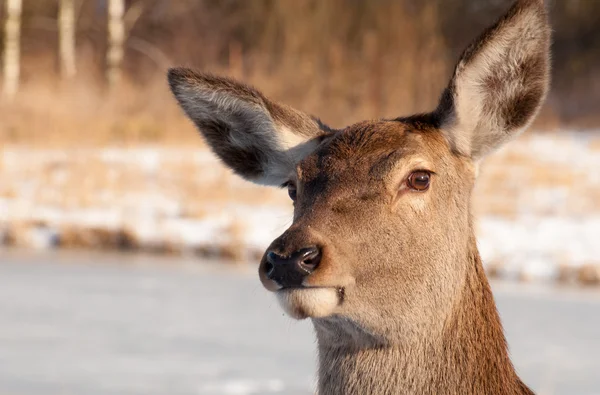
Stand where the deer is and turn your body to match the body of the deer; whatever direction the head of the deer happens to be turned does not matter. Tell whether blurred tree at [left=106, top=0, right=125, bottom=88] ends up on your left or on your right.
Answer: on your right

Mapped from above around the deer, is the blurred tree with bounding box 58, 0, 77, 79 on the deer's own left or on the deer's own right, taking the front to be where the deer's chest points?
on the deer's own right

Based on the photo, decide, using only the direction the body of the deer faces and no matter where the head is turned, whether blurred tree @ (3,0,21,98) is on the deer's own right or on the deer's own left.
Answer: on the deer's own right

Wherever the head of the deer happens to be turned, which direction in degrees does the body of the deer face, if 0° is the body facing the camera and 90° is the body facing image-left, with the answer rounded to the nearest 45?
approximately 45°
